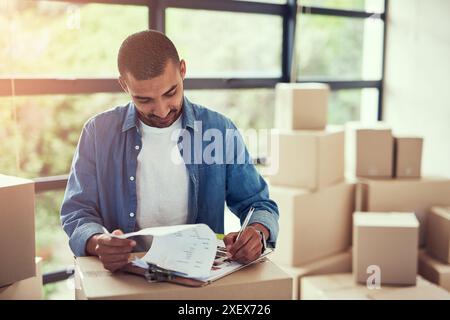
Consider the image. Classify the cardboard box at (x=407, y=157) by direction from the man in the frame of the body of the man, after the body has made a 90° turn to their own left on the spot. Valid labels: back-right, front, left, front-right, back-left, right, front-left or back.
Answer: front-left

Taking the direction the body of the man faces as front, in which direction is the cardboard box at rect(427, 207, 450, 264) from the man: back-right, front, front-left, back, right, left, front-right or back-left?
back-left

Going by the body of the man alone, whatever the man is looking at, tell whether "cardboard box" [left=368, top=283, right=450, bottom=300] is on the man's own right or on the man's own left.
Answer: on the man's own left

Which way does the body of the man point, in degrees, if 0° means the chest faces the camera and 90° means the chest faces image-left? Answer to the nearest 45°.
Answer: approximately 0°

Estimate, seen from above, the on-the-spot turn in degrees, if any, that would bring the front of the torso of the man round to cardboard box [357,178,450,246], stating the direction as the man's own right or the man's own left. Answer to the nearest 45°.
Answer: approximately 135° to the man's own left

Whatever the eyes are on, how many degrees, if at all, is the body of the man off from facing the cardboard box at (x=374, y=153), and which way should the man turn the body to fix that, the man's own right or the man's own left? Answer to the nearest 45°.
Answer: approximately 135° to the man's own left
